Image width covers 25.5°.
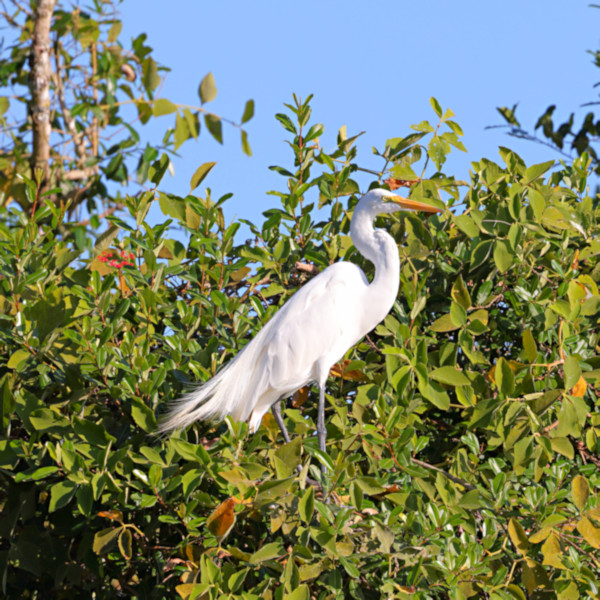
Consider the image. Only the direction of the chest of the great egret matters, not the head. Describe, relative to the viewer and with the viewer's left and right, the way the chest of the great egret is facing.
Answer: facing to the right of the viewer
